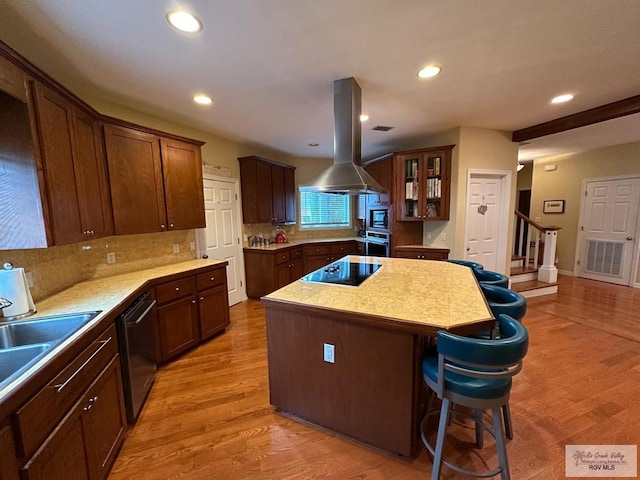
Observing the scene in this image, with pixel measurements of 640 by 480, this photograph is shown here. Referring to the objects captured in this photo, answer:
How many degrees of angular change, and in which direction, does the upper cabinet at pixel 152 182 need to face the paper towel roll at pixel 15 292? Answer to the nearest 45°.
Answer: approximately 90° to its right

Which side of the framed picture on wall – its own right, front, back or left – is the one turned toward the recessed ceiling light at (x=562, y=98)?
front

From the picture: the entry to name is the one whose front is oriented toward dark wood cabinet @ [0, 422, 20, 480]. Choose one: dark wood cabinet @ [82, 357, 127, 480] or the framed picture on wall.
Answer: the framed picture on wall

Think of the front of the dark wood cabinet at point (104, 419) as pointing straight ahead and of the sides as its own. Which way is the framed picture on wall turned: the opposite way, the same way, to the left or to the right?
the opposite way

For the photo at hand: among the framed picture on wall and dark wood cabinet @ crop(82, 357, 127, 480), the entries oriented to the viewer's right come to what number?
1

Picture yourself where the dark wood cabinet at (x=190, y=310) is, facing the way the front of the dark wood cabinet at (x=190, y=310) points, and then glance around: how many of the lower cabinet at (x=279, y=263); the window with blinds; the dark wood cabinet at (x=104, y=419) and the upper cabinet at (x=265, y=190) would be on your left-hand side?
3

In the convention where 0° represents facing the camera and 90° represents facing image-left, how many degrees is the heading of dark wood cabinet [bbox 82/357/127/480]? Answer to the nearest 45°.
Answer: approximately 270°

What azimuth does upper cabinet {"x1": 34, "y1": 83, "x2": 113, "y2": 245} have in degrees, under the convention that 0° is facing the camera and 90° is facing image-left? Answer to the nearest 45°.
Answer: approximately 315°

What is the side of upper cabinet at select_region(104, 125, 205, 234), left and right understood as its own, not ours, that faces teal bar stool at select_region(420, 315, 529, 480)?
front

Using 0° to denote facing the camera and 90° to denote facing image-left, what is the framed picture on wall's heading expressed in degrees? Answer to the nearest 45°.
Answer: approximately 0°
